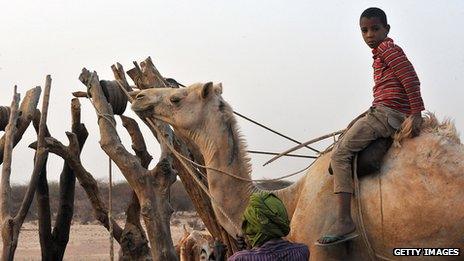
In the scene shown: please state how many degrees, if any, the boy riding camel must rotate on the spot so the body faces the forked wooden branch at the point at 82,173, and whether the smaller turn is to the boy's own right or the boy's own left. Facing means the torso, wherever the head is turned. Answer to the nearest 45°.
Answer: approximately 45° to the boy's own right

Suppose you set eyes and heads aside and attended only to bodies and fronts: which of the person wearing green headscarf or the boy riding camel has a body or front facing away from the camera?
the person wearing green headscarf

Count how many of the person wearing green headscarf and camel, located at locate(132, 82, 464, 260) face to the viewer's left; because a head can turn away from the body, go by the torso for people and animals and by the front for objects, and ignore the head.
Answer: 1

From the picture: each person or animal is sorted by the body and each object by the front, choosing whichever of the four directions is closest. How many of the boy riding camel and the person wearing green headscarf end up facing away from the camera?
1

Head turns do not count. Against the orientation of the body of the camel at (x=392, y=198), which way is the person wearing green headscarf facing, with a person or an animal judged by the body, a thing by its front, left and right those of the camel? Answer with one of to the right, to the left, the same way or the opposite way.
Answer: to the right

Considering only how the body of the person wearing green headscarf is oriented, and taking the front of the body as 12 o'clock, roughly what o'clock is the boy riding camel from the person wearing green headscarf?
The boy riding camel is roughly at 1 o'clock from the person wearing green headscarf.

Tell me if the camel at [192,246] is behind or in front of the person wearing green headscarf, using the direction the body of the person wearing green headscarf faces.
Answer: in front

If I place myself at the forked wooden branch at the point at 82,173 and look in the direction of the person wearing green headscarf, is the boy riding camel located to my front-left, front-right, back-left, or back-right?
front-left

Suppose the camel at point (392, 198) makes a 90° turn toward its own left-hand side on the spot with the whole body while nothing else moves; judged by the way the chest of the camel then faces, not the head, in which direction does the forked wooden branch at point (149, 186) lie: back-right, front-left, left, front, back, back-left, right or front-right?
back-right

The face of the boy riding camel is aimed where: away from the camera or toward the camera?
toward the camera

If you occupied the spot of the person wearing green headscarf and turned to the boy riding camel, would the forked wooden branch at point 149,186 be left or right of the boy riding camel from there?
left

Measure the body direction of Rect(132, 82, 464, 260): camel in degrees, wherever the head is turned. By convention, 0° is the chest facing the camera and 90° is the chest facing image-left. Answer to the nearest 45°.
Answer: approximately 90°

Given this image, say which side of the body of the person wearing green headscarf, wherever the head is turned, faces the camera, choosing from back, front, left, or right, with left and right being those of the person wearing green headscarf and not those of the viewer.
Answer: back
